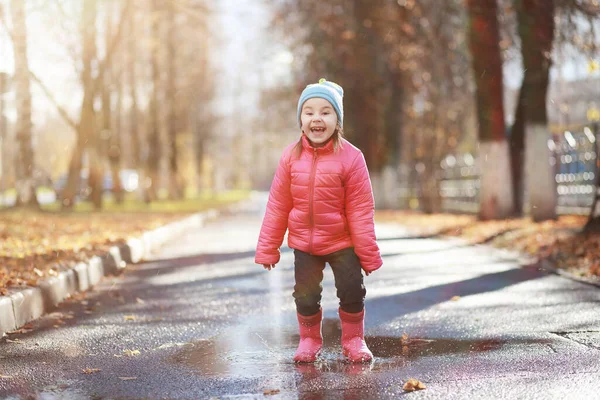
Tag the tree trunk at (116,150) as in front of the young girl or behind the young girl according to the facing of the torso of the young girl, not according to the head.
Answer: behind

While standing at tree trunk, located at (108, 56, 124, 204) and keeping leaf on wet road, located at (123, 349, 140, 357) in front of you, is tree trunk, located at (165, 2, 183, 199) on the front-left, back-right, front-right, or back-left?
back-left

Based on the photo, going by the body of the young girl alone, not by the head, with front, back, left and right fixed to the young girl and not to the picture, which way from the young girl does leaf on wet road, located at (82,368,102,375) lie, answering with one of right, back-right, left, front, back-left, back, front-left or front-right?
right

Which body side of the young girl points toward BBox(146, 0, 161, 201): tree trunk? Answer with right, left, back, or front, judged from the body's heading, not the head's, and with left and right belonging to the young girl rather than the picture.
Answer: back

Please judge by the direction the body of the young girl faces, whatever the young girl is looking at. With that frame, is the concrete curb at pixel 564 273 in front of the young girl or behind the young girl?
behind

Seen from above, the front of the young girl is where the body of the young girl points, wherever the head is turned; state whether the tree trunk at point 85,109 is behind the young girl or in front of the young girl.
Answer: behind

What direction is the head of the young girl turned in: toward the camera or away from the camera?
toward the camera

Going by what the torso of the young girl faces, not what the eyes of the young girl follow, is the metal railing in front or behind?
behind

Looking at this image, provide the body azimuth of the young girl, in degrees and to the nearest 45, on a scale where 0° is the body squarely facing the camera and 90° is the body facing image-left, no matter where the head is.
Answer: approximately 0°

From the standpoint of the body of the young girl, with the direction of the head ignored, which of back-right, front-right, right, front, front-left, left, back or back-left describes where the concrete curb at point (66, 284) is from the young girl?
back-right
